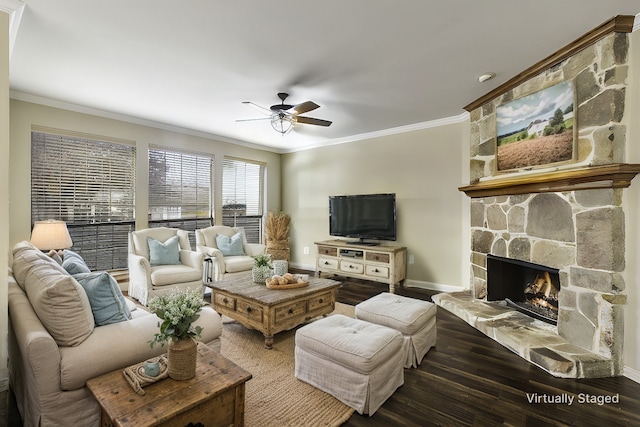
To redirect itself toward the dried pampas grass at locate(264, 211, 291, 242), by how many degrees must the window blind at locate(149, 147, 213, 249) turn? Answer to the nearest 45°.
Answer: approximately 45° to its left

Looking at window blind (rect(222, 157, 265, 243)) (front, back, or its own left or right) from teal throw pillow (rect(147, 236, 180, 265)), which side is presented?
right

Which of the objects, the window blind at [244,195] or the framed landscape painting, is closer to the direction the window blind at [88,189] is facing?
the framed landscape painting

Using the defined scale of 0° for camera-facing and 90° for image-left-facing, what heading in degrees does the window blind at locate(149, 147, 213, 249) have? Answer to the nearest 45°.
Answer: approximately 315°

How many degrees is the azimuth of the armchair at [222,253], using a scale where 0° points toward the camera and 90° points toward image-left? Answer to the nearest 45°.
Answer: approximately 315°

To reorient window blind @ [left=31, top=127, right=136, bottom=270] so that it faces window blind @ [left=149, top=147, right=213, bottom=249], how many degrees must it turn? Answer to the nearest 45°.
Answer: approximately 45° to its left

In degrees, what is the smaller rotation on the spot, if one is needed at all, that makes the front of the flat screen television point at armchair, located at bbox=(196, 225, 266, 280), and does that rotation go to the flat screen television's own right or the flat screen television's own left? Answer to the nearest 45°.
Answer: approximately 45° to the flat screen television's own right

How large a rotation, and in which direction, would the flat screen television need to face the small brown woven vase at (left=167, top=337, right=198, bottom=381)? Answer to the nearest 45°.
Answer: approximately 45° to its left
